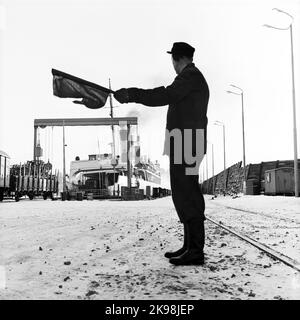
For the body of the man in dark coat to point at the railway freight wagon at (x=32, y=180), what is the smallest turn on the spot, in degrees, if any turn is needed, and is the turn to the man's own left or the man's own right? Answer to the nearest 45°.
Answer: approximately 90° to the man's own right

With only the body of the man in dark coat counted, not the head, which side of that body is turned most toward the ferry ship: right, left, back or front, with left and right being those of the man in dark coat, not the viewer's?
right

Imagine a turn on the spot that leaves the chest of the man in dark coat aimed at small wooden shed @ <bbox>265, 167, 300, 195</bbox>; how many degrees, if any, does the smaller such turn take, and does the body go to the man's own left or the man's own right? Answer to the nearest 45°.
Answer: approximately 90° to the man's own right

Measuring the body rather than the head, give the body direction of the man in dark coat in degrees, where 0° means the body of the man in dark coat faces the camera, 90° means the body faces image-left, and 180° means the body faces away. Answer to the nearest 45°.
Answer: approximately 90°

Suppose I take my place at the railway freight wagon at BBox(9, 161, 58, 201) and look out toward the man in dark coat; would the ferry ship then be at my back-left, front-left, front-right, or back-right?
back-left

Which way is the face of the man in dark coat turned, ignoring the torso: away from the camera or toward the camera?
away from the camera

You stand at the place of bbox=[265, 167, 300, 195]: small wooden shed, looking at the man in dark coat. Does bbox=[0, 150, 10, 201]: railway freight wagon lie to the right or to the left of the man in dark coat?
right

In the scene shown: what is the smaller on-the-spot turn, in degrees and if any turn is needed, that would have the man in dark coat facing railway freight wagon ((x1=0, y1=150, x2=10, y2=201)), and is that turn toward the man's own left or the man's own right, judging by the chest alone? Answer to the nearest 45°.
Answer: approximately 45° to the man's own right

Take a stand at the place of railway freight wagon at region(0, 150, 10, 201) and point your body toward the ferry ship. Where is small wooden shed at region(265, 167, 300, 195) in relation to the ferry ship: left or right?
right
